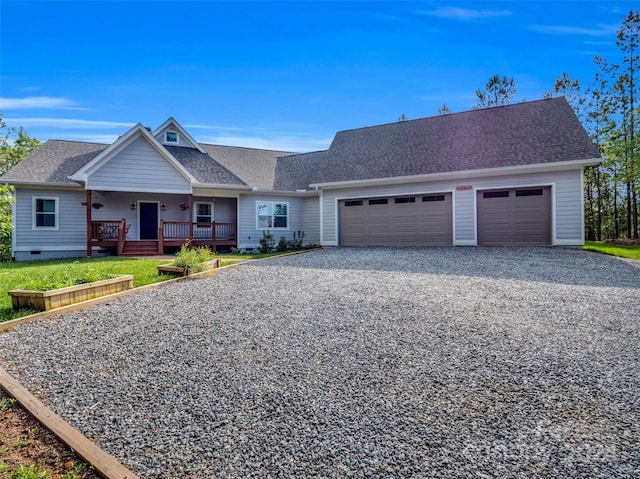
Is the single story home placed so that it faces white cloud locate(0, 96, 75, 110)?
no

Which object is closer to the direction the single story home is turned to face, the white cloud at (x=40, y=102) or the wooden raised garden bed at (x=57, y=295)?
the wooden raised garden bed

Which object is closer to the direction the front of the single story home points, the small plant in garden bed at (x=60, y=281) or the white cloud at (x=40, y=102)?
the small plant in garden bed

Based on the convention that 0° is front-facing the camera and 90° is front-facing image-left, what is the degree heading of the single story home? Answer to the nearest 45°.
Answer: approximately 0°

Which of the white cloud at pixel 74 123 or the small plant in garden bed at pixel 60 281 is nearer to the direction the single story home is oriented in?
the small plant in garden bed

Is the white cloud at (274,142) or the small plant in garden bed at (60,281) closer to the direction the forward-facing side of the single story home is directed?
the small plant in garden bed

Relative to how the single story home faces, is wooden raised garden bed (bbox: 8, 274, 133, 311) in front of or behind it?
in front

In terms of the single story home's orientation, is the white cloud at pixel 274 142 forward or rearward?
rearward

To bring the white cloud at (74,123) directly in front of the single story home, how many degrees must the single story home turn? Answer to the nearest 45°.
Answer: approximately 135° to its right
